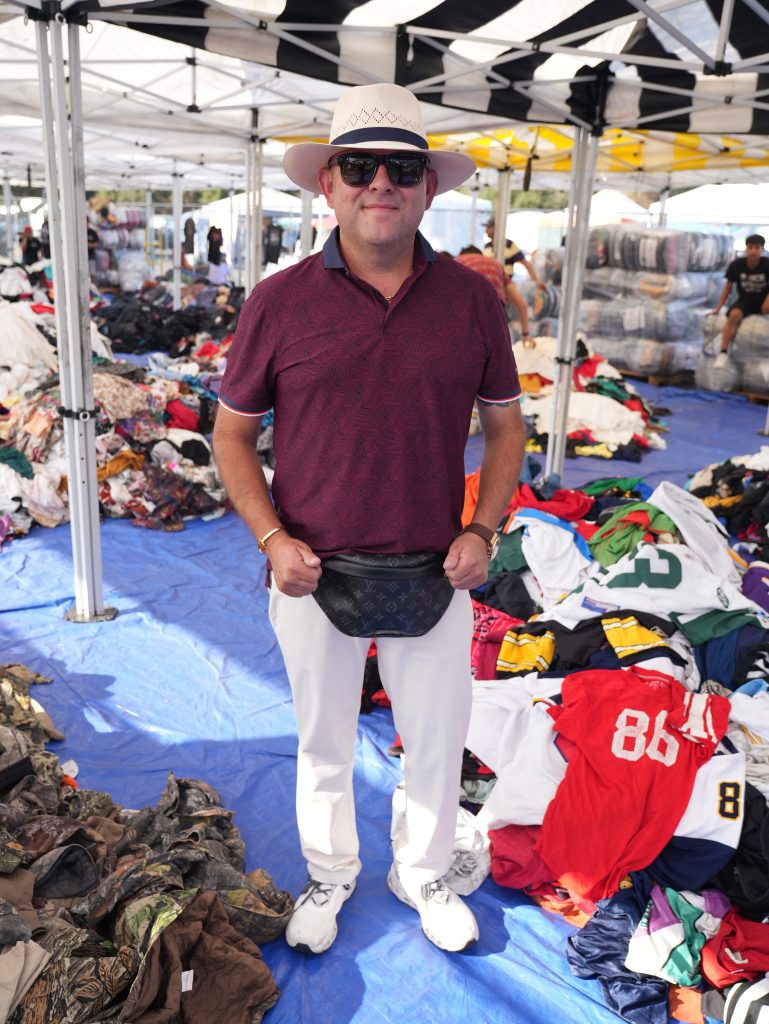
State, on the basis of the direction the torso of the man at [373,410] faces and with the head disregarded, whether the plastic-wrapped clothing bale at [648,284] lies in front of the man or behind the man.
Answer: behind

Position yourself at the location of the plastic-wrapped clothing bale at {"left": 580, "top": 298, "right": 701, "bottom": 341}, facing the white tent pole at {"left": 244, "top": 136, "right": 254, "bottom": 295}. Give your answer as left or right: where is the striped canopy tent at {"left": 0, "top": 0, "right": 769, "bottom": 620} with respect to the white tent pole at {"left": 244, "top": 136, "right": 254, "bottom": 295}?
left

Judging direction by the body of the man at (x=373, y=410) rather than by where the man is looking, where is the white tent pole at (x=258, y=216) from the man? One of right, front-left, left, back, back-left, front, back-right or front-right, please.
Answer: back

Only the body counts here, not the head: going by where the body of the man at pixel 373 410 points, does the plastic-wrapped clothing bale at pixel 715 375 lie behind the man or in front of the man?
behind

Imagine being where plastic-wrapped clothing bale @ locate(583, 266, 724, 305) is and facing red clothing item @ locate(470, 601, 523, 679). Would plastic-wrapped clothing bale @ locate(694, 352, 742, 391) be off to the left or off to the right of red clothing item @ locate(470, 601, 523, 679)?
left

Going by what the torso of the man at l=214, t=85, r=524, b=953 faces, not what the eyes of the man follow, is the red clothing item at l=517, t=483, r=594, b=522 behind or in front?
behind

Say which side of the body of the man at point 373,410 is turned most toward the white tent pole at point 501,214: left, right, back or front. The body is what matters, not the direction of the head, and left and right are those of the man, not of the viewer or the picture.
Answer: back

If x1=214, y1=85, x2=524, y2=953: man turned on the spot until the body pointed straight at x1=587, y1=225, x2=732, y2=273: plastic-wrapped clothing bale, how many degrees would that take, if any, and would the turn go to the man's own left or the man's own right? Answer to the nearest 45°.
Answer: approximately 180°

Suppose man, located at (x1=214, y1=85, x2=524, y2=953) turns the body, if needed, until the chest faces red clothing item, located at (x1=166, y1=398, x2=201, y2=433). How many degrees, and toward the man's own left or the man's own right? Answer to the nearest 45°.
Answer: approximately 180°

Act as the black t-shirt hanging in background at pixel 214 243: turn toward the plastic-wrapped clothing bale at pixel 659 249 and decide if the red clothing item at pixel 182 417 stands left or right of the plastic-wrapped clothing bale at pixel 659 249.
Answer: right
